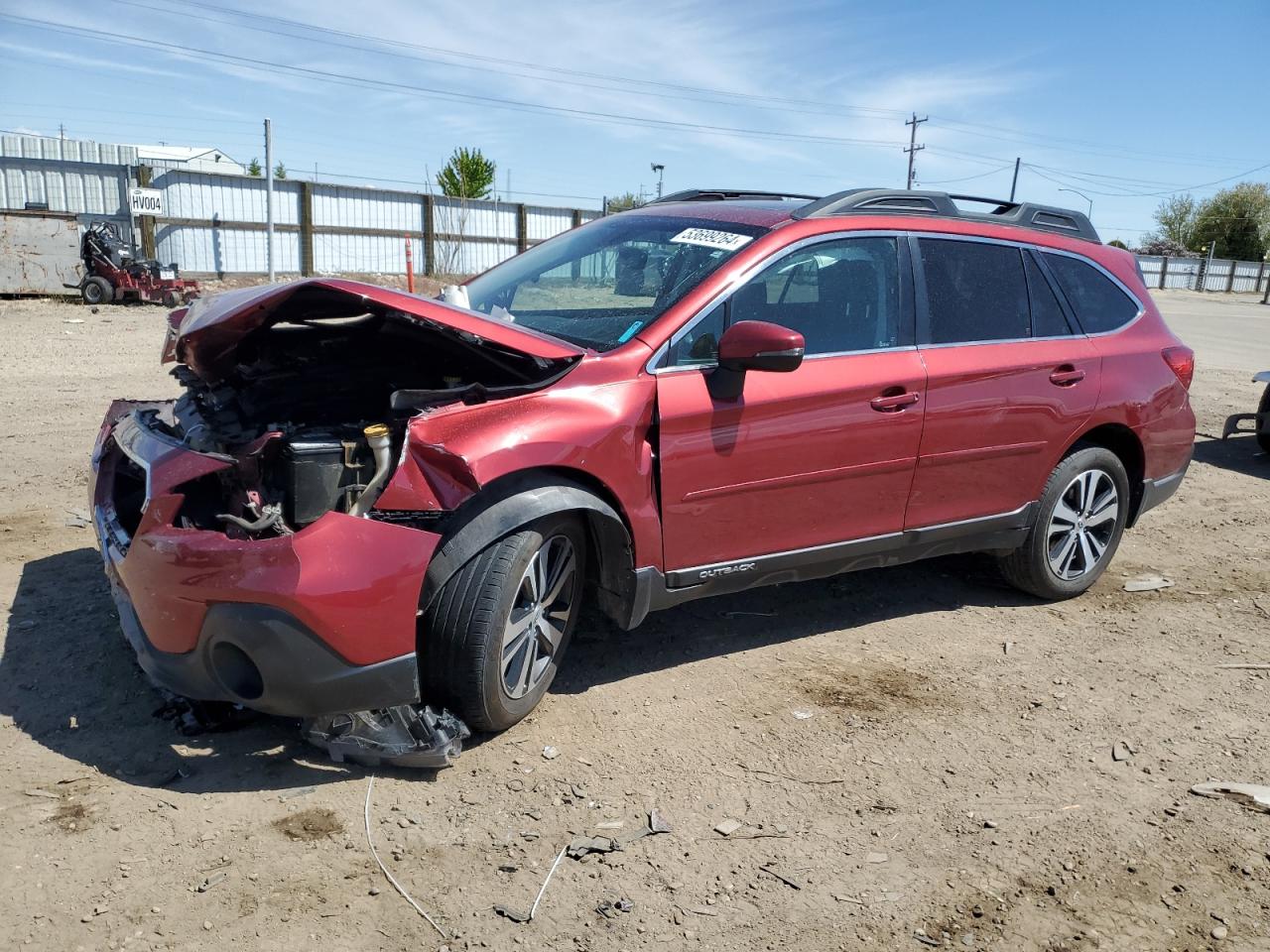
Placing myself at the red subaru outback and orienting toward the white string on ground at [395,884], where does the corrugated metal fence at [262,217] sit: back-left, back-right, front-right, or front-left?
back-right

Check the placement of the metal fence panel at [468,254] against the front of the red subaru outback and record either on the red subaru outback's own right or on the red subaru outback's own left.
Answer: on the red subaru outback's own right

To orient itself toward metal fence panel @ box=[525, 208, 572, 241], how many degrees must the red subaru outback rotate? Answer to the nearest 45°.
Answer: approximately 135° to its right

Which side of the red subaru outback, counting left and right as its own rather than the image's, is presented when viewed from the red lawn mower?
right

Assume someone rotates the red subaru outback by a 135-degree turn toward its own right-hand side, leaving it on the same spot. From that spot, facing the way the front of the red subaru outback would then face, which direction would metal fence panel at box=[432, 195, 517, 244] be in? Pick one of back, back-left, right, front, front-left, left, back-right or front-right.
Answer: front

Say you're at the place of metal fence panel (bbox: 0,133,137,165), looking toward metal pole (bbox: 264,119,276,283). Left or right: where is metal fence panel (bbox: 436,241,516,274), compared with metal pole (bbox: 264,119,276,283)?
left

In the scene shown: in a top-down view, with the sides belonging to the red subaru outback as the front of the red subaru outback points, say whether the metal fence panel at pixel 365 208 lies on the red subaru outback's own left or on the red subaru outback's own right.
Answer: on the red subaru outback's own right

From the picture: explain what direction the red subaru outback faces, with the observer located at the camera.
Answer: facing the viewer and to the left of the viewer

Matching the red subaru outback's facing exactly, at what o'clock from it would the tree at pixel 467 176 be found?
The tree is roughly at 4 o'clock from the red subaru outback.

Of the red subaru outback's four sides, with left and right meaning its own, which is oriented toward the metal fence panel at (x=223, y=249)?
right
